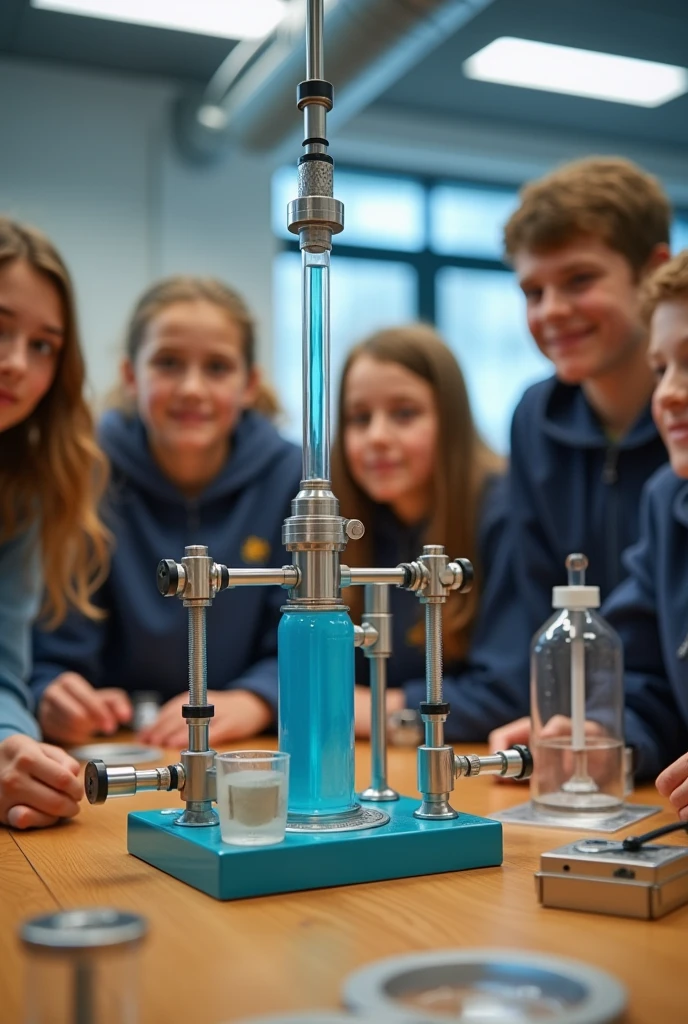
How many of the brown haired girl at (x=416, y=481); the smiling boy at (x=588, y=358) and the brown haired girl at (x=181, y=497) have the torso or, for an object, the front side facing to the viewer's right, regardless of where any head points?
0

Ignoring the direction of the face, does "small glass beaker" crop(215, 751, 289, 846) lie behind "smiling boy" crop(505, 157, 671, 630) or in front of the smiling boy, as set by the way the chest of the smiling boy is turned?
in front

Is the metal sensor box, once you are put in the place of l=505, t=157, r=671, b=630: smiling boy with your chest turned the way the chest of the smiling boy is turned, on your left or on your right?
on your left

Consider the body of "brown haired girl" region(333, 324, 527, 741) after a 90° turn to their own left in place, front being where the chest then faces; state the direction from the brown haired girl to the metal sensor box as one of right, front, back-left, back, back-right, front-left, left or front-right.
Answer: front-right

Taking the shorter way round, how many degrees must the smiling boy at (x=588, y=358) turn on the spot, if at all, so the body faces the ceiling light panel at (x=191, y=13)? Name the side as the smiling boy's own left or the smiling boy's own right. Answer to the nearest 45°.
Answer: approximately 90° to the smiling boy's own right

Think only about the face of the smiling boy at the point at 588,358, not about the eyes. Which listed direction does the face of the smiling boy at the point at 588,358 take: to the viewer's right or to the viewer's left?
to the viewer's left

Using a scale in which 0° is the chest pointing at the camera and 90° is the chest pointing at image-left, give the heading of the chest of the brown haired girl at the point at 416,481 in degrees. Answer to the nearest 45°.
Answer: approximately 45°

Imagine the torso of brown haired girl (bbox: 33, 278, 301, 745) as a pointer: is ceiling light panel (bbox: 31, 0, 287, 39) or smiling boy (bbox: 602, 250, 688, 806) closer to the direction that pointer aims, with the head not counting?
the smiling boy

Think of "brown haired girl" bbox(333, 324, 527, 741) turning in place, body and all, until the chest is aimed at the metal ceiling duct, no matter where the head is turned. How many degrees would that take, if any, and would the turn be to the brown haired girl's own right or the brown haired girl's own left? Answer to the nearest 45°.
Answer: approximately 135° to the brown haired girl's own right

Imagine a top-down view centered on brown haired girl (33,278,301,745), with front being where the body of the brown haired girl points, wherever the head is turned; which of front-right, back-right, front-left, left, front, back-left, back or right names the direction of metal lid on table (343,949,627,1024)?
front

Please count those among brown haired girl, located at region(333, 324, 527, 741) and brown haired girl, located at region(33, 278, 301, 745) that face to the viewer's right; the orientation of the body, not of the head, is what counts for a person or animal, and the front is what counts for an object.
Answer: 0

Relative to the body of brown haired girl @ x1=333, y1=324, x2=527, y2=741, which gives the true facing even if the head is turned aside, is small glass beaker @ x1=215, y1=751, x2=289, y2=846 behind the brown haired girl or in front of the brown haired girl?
in front

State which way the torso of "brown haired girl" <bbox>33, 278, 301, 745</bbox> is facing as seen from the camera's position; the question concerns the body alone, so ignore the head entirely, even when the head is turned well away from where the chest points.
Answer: toward the camera

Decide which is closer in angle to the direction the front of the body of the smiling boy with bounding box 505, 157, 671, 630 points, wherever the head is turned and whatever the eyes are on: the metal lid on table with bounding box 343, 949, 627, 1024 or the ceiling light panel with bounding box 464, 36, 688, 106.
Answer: the metal lid on table

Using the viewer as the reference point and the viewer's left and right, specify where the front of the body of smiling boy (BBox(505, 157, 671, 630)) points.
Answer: facing the viewer and to the left of the viewer
